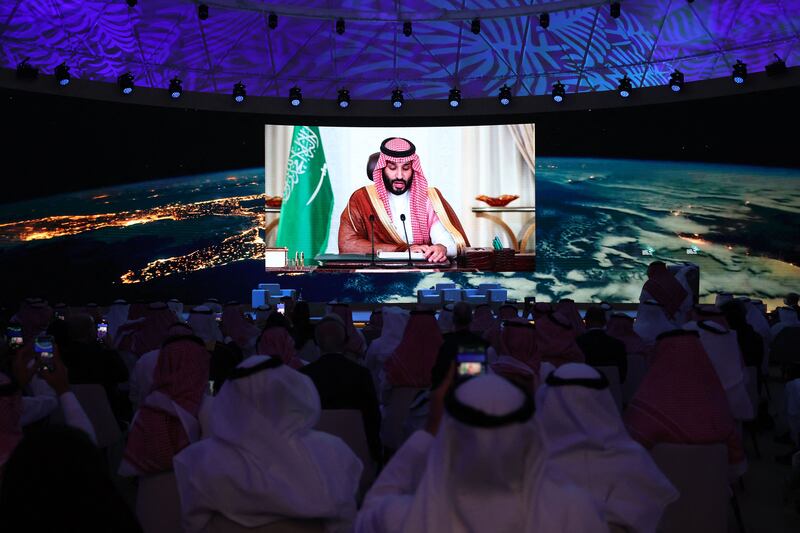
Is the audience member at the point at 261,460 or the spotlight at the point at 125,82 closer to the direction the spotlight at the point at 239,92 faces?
the audience member

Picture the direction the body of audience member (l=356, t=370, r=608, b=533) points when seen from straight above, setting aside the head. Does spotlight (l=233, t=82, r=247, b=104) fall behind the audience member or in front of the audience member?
in front

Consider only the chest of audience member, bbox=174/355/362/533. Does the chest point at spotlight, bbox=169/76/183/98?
yes

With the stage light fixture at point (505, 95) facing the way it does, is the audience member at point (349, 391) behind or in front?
in front

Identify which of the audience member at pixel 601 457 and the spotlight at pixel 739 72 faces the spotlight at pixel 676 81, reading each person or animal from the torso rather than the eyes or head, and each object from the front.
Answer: the audience member

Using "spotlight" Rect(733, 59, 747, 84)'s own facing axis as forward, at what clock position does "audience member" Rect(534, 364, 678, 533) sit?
The audience member is roughly at 12 o'clock from the spotlight.

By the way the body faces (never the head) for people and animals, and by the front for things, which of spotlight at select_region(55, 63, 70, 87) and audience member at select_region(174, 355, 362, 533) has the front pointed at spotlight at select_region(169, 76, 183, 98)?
the audience member

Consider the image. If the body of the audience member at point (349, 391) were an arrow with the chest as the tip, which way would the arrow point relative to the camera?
away from the camera

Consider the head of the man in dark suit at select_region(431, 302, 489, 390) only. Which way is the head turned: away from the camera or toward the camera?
away from the camera

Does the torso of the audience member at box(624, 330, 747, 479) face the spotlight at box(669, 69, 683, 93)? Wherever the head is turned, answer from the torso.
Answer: yes

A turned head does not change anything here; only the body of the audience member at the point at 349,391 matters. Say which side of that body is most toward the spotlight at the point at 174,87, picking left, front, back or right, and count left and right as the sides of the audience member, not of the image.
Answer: front

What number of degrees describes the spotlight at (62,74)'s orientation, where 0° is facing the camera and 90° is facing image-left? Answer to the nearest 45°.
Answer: approximately 0°

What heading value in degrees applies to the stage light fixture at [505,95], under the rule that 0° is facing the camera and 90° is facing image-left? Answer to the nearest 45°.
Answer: approximately 0°

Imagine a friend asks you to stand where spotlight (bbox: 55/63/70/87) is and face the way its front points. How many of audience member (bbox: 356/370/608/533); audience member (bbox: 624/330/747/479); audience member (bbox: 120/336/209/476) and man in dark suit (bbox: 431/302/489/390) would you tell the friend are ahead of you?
4

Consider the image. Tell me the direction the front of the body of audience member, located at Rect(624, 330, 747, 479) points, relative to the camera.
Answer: away from the camera

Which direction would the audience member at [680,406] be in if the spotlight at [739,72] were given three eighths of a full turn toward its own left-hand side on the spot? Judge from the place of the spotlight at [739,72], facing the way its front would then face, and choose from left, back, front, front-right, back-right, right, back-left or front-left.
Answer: back-right

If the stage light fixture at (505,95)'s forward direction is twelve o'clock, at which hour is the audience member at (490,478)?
The audience member is roughly at 12 o'clock from the stage light fixture.

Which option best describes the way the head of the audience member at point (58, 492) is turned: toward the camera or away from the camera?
away from the camera

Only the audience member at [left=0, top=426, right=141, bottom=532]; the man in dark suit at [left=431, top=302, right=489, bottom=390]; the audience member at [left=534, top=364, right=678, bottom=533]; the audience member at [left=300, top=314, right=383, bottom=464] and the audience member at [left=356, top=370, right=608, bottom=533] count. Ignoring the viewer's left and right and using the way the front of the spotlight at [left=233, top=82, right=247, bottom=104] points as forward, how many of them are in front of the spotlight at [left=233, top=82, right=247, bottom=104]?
5
